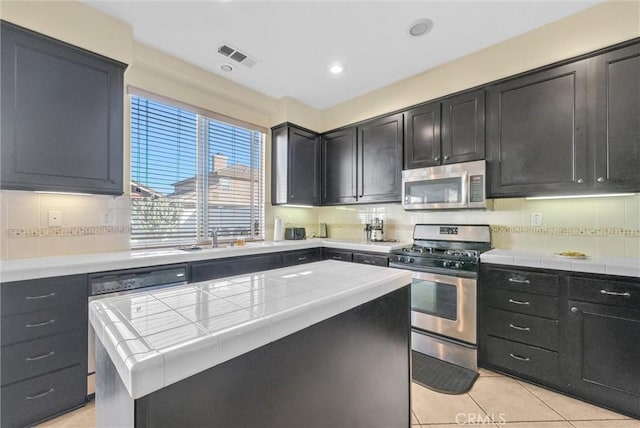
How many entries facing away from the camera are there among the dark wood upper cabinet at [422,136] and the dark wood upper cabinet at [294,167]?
0

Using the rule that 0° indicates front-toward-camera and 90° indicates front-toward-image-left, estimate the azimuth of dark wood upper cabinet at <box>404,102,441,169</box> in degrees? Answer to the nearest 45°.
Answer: approximately 45°

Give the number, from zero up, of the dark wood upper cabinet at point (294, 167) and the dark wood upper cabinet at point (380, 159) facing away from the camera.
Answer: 0

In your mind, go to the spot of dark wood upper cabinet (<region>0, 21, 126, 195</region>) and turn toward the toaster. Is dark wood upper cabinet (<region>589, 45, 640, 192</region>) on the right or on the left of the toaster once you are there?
right

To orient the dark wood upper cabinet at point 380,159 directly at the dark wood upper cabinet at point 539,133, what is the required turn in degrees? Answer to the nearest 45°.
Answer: approximately 90° to its left

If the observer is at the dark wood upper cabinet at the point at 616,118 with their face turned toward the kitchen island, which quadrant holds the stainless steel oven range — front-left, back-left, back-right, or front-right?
front-right

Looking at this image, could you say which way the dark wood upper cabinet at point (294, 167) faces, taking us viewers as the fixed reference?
facing the viewer and to the right of the viewer

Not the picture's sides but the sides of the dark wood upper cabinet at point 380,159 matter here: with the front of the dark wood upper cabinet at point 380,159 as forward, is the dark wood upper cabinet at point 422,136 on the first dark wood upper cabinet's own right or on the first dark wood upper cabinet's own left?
on the first dark wood upper cabinet's own left

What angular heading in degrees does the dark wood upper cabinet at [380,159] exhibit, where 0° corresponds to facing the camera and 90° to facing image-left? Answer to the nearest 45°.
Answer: approximately 45°

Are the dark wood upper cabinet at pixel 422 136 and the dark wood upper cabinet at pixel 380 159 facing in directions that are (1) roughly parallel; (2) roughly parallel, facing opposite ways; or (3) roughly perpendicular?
roughly parallel

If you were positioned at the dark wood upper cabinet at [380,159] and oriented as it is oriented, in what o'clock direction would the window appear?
The window is roughly at 1 o'clock from the dark wood upper cabinet.

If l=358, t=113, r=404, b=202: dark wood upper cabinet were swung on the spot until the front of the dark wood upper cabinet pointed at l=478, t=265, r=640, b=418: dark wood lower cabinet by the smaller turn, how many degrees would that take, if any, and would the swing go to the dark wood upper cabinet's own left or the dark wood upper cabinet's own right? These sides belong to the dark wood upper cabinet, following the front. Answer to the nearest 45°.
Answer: approximately 90° to the dark wood upper cabinet's own left

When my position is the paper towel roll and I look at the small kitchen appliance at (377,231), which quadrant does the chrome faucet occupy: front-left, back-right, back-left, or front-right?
back-right
